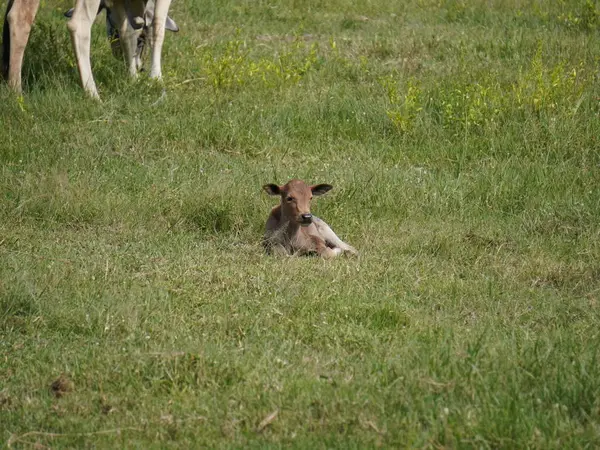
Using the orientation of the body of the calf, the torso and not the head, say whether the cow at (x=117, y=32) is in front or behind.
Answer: behind
